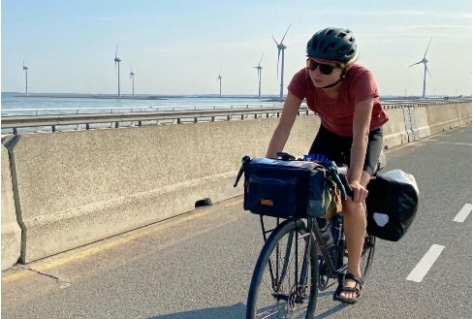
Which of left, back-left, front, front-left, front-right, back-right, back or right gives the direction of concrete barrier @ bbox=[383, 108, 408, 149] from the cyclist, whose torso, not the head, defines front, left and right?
back-right

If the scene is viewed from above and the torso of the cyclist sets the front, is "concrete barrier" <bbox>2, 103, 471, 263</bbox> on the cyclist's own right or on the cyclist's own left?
on the cyclist's own right

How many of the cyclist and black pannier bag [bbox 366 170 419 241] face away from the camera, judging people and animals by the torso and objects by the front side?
0

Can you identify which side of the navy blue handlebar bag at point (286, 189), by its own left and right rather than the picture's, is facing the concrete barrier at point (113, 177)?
right

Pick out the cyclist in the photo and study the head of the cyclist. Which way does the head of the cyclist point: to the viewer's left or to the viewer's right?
to the viewer's left

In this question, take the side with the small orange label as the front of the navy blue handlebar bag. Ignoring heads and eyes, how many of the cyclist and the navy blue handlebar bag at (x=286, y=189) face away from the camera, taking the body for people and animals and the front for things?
0

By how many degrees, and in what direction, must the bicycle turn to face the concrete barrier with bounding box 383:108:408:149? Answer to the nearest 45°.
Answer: approximately 135° to its right

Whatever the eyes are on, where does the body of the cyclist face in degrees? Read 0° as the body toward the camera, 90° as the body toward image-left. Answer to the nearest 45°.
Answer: approximately 45°
